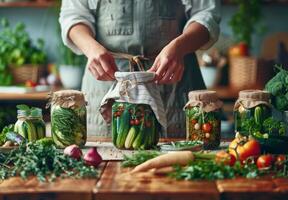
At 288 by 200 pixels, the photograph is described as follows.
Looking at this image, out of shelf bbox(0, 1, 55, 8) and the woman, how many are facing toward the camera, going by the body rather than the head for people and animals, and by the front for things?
2

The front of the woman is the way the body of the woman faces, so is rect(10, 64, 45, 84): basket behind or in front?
behind

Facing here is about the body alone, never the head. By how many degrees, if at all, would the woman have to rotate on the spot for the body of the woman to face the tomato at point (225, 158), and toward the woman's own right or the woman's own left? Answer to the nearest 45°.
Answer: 0° — they already face it

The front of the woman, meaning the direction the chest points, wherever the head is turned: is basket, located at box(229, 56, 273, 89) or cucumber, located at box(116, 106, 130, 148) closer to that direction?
the cucumber

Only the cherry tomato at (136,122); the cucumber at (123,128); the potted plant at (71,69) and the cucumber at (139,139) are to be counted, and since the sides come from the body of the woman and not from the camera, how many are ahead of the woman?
3
